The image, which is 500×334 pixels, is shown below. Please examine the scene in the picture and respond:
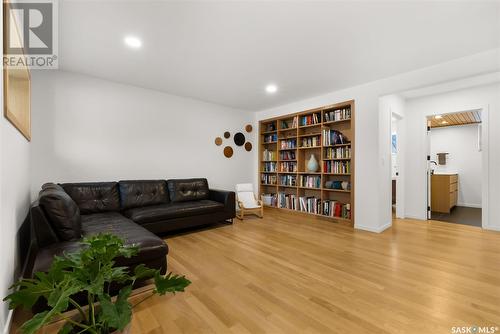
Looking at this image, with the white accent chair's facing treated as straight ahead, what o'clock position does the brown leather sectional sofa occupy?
The brown leather sectional sofa is roughly at 3 o'clock from the white accent chair.

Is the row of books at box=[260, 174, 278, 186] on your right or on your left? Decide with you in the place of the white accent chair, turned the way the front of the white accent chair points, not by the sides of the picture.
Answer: on your left

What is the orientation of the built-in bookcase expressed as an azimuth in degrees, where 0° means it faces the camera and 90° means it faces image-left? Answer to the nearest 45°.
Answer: approximately 45°

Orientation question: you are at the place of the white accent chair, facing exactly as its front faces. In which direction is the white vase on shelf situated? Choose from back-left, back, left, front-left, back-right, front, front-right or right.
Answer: front-left

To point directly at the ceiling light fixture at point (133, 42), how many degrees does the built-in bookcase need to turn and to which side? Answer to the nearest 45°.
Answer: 0° — it already faces it

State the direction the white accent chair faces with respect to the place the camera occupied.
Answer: facing the viewer and to the right of the viewer

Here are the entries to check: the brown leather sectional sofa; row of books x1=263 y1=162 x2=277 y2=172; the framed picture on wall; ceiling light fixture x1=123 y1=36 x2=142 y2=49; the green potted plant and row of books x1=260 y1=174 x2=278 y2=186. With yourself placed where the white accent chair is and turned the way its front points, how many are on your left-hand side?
2

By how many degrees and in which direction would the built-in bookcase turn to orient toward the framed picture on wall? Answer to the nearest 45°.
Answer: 0° — it already faces it

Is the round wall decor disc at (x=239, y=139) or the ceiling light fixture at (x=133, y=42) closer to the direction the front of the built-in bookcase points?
the ceiling light fixture

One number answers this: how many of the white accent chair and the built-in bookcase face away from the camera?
0
